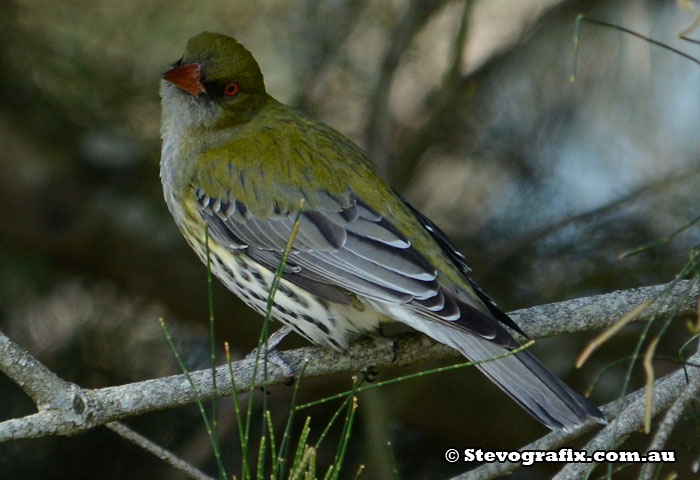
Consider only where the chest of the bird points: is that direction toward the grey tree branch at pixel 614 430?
no

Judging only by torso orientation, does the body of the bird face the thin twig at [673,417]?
no

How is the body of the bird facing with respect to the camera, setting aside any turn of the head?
to the viewer's left
